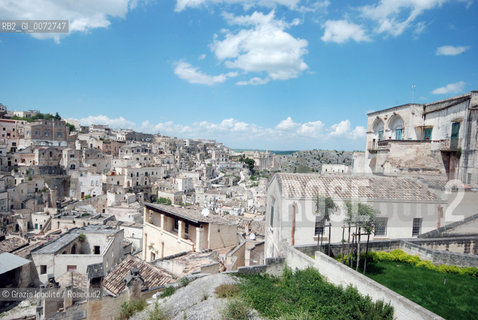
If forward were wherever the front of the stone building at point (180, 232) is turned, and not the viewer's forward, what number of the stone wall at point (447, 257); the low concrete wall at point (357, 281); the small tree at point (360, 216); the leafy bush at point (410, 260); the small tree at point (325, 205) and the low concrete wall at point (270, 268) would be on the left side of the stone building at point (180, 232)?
6

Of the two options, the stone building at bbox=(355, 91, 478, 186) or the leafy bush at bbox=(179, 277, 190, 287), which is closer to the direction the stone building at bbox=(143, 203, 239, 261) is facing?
the leafy bush

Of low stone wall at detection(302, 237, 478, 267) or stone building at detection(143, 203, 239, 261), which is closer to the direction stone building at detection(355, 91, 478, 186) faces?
the stone building

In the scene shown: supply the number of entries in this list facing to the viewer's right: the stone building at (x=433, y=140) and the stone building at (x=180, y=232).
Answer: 0

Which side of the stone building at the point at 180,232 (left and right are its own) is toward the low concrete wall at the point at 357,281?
left

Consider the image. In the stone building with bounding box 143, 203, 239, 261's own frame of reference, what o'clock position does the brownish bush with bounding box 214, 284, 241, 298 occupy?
The brownish bush is roughly at 10 o'clock from the stone building.

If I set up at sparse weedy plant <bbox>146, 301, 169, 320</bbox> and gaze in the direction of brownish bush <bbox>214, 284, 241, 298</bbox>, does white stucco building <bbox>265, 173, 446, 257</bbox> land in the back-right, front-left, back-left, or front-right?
front-left

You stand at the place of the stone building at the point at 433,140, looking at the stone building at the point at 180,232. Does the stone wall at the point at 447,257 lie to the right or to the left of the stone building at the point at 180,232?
left

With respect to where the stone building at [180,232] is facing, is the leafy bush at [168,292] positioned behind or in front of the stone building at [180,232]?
in front

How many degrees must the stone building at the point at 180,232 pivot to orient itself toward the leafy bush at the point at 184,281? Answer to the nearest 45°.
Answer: approximately 45° to its left

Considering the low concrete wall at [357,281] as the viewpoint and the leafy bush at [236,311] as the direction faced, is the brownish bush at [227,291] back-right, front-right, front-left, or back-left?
front-right

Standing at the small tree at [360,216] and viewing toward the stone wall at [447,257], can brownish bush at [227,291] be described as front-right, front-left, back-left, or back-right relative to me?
back-right

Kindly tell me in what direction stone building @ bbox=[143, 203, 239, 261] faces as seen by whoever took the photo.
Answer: facing the viewer and to the left of the viewer

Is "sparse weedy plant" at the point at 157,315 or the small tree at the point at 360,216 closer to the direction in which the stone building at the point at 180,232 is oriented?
the sparse weedy plant

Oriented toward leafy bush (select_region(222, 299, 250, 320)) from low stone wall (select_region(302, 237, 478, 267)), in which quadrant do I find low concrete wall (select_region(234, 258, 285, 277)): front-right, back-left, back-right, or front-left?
front-right

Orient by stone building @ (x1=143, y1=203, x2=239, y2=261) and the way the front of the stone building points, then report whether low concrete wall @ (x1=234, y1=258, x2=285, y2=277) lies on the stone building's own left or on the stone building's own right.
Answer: on the stone building's own left

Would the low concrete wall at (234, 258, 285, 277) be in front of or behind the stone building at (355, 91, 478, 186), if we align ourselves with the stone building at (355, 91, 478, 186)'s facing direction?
in front

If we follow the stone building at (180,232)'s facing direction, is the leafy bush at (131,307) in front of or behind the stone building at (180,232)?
in front

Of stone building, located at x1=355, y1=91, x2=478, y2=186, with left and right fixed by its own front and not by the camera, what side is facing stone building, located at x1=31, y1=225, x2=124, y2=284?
front
